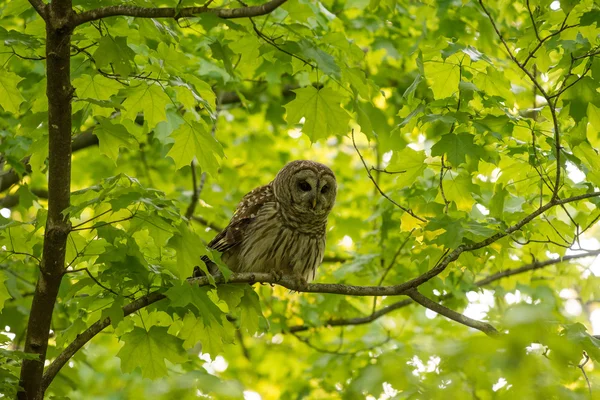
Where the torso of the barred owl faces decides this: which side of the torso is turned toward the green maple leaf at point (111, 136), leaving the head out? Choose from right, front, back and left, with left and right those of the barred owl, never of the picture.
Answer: right

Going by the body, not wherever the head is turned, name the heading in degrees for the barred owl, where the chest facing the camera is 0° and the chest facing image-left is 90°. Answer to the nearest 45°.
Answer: approximately 315°

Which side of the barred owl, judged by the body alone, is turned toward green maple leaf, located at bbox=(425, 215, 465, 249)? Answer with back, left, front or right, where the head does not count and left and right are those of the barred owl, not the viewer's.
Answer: front

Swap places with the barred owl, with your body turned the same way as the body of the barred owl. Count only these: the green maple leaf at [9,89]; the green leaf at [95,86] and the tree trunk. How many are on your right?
3

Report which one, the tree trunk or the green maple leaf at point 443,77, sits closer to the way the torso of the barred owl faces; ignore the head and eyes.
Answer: the green maple leaf

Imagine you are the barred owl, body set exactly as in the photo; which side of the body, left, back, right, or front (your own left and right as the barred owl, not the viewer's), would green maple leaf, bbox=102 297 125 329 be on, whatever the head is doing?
right
